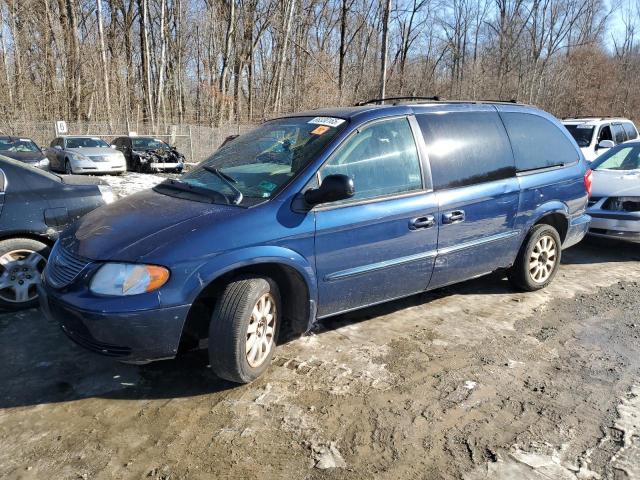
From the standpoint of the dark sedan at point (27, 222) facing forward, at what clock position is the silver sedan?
The silver sedan is roughly at 3 o'clock from the dark sedan.

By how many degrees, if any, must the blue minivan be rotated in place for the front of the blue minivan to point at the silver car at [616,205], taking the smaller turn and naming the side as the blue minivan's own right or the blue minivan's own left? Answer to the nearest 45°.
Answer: approximately 180°

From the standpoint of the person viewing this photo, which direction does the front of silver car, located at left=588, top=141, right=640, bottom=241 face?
facing the viewer and to the left of the viewer

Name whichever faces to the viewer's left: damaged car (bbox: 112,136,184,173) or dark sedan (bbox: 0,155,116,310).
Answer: dark sedan (bbox: 0,155,116,310)

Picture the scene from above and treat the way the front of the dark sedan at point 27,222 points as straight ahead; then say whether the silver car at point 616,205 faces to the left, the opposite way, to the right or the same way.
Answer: the same way

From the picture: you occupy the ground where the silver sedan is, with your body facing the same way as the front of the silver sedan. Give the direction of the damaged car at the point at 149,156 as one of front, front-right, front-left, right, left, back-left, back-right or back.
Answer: left

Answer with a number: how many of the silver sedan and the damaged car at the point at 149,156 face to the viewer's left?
0

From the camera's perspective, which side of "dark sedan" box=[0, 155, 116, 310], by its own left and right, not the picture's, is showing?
left

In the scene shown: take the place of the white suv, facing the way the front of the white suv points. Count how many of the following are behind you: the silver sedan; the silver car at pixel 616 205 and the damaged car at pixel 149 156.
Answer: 0

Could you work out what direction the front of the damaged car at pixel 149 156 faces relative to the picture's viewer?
facing the viewer and to the right of the viewer

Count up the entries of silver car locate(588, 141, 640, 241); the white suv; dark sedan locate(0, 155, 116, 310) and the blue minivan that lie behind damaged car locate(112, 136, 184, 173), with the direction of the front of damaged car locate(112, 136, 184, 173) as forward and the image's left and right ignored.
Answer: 0

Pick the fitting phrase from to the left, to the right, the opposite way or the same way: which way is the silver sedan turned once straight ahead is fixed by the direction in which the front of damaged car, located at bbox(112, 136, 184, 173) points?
the same way
